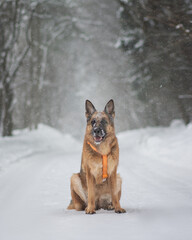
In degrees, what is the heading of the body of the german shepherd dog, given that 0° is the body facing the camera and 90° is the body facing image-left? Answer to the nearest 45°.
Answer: approximately 0°

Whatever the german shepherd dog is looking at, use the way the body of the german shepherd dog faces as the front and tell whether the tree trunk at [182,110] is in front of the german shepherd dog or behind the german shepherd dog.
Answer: behind
